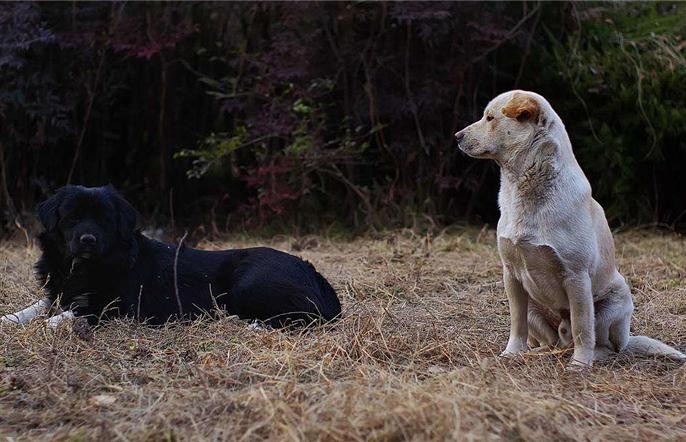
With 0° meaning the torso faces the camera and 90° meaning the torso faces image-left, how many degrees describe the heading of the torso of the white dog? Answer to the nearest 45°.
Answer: approximately 45°

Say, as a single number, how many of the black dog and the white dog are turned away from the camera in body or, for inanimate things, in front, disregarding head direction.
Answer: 0

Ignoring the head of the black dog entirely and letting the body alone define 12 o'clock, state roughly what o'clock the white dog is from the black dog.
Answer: The white dog is roughly at 7 o'clock from the black dog.

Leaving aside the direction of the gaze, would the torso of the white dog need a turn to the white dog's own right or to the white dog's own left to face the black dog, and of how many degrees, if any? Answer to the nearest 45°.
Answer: approximately 45° to the white dog's own right

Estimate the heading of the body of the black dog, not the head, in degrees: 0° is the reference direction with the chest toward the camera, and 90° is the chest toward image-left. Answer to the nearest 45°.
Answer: approximately 90°
